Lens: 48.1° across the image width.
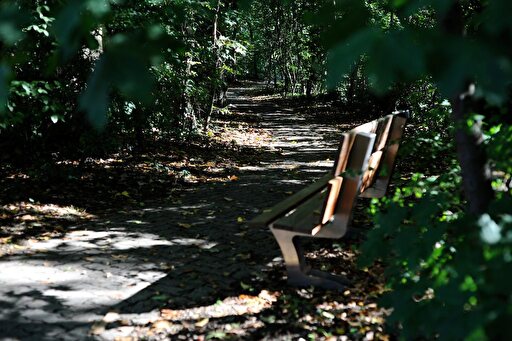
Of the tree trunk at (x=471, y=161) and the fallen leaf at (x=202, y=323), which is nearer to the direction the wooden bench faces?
the fallen leaf

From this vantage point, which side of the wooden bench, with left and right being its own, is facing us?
left

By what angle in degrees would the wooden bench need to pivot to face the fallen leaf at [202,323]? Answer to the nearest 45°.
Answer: approximately 45° to its left

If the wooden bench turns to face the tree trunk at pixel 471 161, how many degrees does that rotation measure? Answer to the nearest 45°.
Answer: approximately 135° to its left
